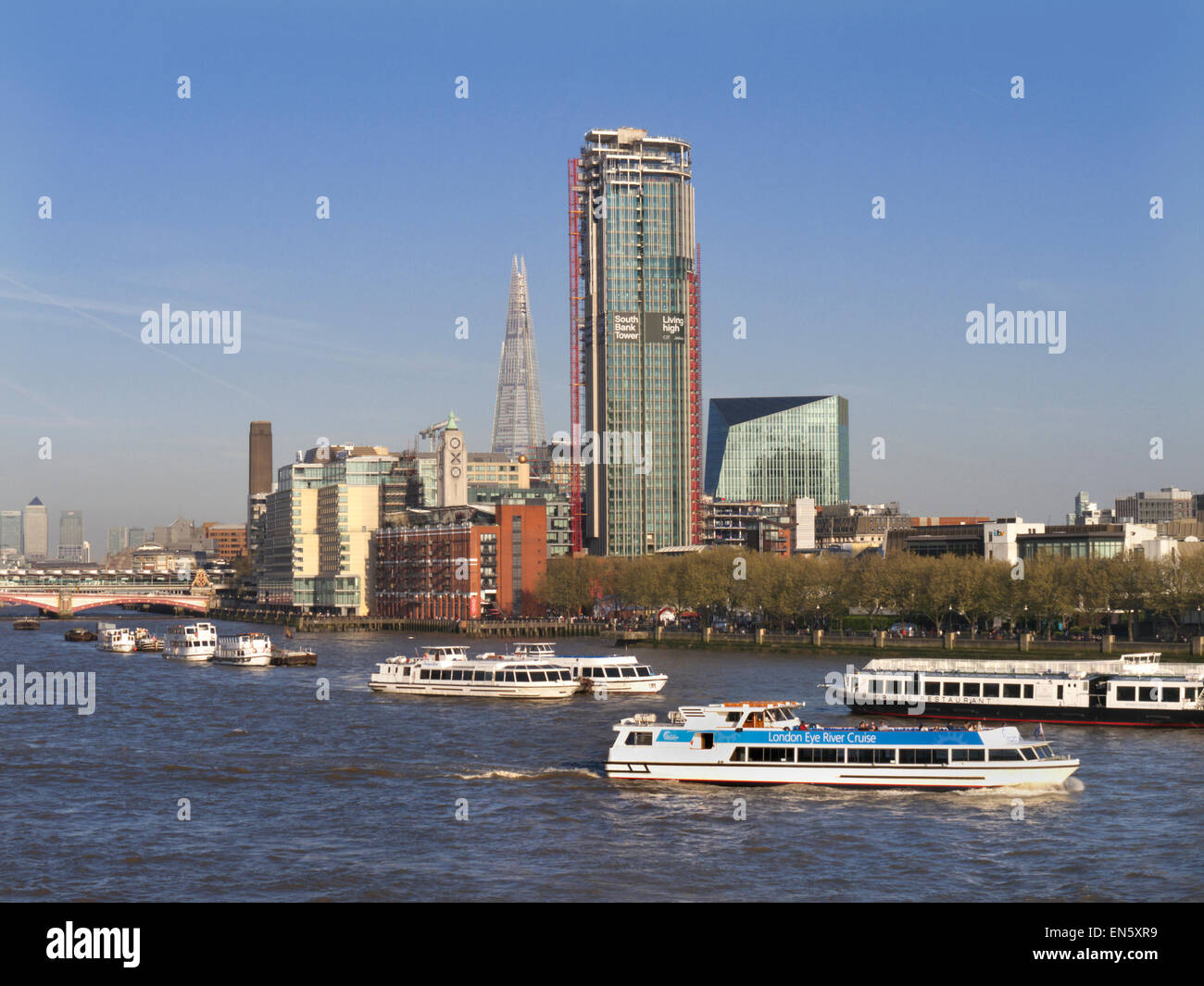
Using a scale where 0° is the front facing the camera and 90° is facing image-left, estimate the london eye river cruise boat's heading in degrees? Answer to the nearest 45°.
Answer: approximately 270°
